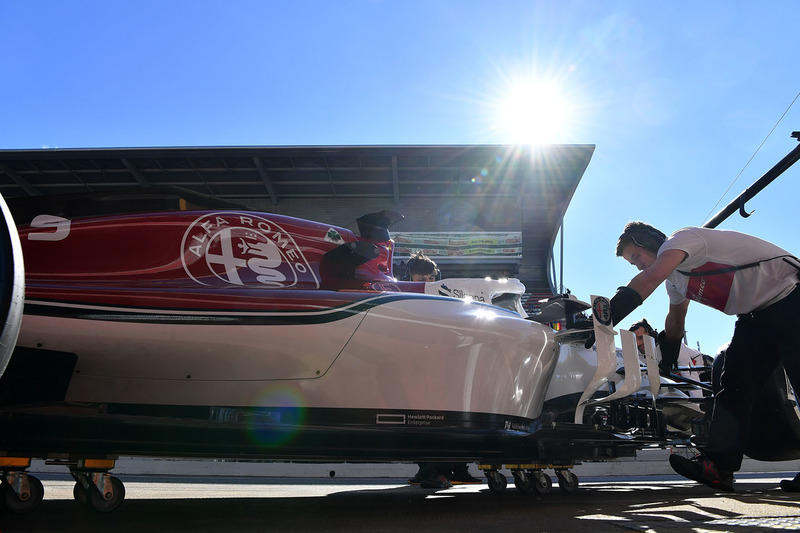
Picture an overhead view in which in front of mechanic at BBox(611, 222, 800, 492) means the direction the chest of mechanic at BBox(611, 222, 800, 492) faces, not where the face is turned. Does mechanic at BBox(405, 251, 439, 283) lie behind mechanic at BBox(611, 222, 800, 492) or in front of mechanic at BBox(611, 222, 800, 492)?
in front

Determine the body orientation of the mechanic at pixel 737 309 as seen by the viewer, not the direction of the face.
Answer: to the viewer's left

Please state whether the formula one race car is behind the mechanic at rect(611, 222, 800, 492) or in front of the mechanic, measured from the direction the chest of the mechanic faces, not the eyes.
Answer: in front
